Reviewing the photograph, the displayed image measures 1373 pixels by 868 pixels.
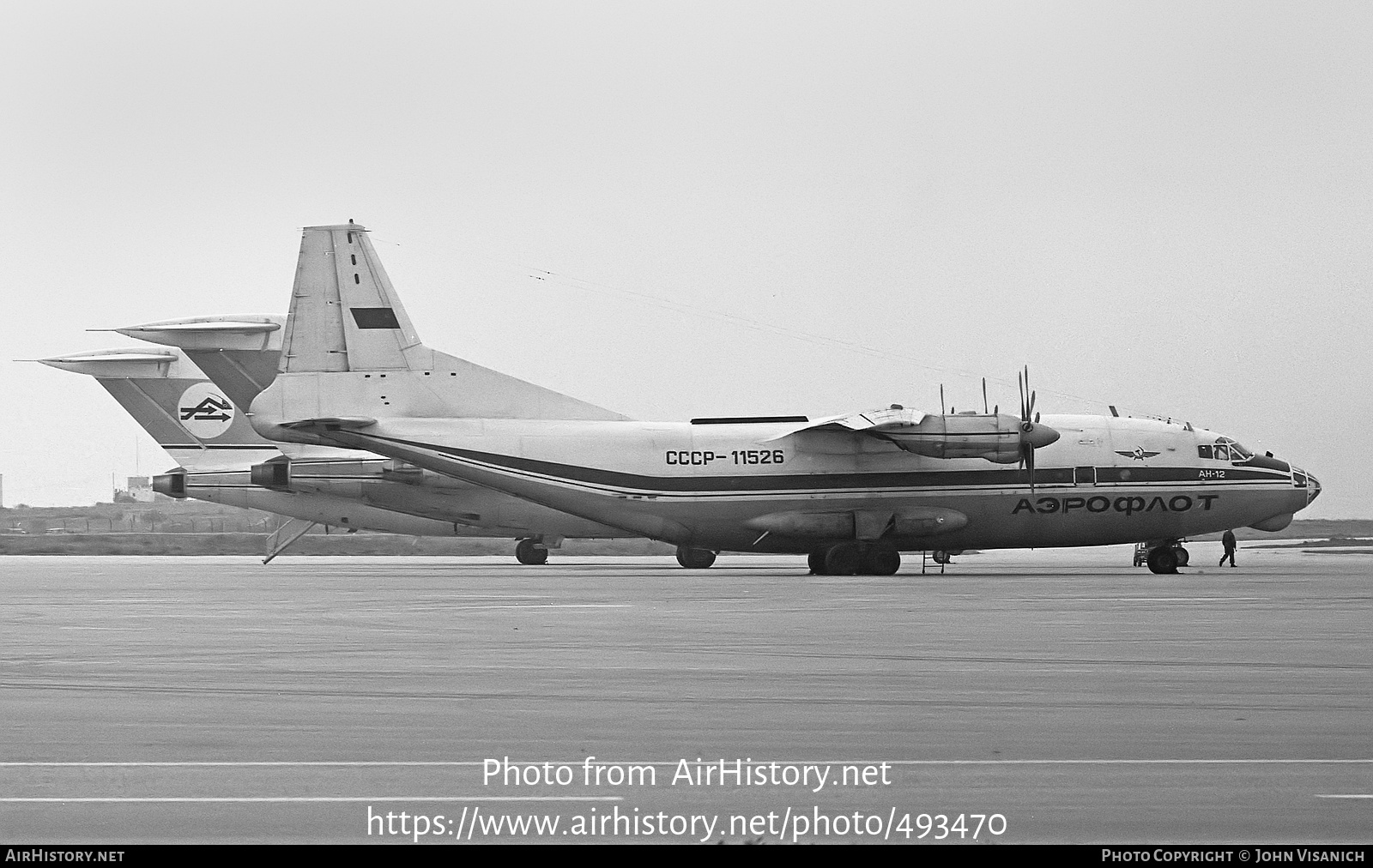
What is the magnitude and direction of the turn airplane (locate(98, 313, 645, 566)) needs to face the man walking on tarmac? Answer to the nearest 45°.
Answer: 0° — it already faces them

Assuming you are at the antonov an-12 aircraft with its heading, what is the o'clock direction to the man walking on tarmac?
The man walking on tarmac is roughly at 11 o'clock from the antonov an-12 aircraft.

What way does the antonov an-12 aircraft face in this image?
to the viewer's right

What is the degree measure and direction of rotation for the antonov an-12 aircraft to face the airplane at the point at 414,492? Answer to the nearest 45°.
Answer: approximately 135° to its left

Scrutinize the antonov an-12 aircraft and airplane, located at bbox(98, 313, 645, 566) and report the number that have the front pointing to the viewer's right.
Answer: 2

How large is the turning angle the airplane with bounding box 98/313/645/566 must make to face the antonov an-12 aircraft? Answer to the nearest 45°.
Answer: approximately 45° to its right

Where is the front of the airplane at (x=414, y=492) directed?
to the viewer's right

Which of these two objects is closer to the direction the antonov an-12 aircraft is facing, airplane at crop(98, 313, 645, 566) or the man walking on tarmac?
the man walking on tarmac
